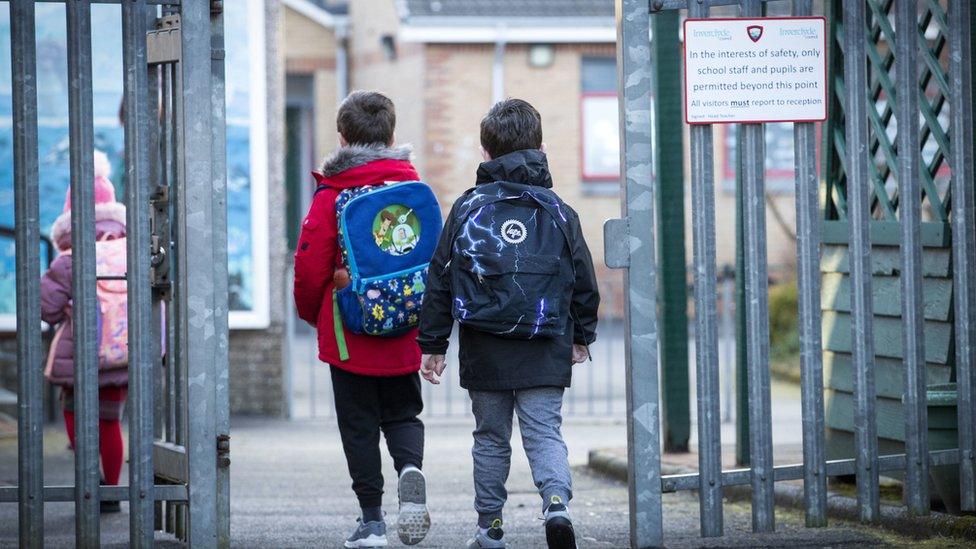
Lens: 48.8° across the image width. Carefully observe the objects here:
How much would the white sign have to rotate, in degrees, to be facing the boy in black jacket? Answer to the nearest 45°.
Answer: approximately 90° to its right

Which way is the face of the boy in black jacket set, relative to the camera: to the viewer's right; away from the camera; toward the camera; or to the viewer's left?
away from the camera

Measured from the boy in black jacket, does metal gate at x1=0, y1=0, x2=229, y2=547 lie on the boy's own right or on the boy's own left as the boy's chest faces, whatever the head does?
on the boy's own left

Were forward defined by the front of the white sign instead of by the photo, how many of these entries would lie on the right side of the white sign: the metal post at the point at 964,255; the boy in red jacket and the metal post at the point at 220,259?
2

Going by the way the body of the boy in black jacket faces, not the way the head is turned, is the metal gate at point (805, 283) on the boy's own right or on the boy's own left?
on the boy's own right

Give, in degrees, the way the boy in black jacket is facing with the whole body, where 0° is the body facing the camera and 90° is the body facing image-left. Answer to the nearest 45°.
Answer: approximately 180°

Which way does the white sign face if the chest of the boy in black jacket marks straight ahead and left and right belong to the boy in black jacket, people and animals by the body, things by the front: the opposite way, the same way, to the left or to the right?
the opposite way

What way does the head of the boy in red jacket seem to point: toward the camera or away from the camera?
away from the camera

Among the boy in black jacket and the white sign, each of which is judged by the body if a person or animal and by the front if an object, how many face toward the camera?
1

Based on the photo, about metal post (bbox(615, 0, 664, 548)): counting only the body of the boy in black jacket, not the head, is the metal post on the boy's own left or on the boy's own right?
on the boy's own right

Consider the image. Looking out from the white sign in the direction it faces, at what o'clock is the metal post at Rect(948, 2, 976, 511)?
The metal post is roughly at 8 o'clock from the white sign.

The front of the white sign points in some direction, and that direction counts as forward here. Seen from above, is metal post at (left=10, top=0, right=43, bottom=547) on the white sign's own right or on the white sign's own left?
on the white sign's own right
